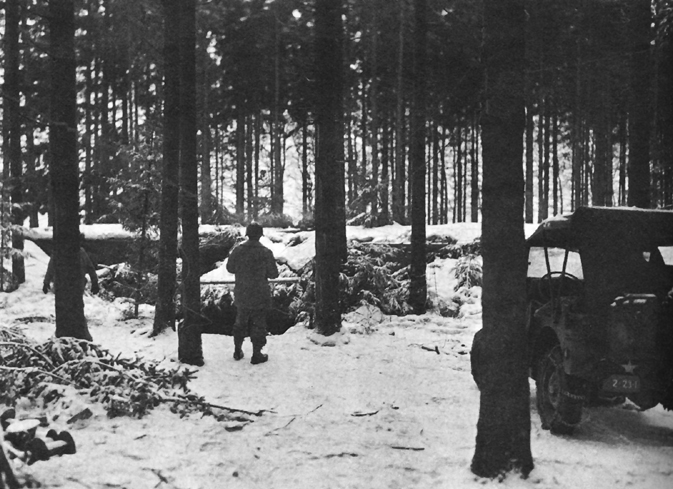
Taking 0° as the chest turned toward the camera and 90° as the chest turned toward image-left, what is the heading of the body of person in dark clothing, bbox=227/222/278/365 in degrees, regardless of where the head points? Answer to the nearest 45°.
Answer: approximately 180°

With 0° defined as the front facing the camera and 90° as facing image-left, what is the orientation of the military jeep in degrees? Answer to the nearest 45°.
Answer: approximately 135°

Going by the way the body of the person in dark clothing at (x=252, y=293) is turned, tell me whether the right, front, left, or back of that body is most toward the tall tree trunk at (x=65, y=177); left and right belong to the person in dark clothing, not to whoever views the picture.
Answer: left

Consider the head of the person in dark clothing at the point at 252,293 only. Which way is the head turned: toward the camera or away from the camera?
away from the camera

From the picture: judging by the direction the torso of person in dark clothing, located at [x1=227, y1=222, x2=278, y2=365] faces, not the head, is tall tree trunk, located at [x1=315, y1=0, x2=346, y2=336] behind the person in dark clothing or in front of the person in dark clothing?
in front

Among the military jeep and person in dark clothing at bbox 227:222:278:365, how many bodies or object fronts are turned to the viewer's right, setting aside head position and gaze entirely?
0

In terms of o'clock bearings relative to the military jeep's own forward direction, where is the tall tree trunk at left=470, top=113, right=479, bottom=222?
The tall tree trunk is roughly at 1 o'clock from the military jeep.

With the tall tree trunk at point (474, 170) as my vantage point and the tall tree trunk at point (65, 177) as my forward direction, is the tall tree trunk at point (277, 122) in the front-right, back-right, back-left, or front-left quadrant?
front-right

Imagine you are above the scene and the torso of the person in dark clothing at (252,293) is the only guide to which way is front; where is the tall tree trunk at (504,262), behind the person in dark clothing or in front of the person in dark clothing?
behind

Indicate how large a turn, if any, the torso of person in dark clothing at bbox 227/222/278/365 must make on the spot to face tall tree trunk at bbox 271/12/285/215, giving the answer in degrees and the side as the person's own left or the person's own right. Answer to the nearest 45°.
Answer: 0° — they already face it
